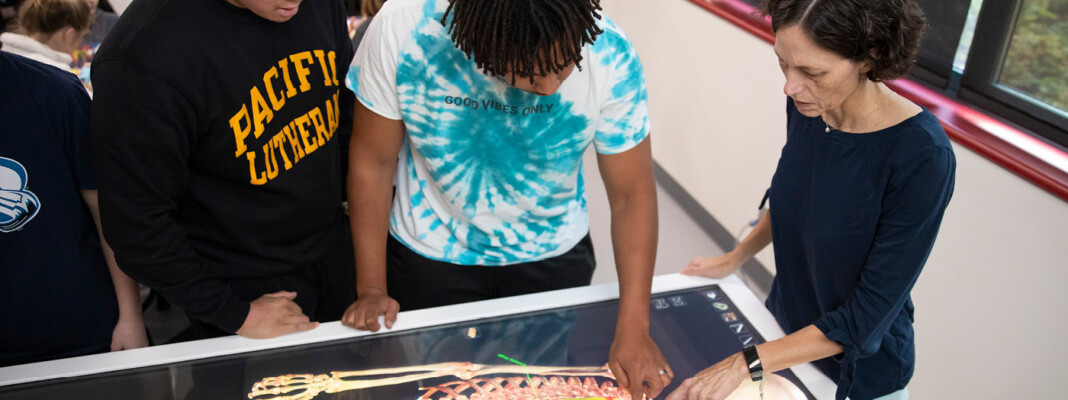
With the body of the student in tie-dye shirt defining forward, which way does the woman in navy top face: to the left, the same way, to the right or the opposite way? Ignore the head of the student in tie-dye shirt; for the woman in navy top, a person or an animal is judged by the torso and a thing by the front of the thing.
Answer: to the right

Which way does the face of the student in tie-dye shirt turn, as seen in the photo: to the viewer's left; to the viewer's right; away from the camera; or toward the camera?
toward the camera

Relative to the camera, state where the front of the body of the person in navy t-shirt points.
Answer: toward the camera

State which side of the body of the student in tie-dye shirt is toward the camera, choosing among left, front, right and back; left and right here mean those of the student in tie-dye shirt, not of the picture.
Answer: front

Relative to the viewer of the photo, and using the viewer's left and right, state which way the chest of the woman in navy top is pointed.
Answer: facing the viewer and to the left of the viewer

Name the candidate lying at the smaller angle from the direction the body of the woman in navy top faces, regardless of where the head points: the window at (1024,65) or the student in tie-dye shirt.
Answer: the student in tie-dye shirt

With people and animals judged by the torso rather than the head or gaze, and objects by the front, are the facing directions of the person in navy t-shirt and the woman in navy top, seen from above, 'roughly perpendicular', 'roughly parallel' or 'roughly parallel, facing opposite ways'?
roughly perpendicular

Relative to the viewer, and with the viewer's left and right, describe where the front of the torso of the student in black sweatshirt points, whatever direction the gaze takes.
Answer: facing the viewer and to the right of the viewer

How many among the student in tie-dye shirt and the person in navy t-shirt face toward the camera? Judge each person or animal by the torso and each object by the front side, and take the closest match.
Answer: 2

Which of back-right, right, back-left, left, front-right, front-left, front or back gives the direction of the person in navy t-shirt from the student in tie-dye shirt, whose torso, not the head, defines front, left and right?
right
